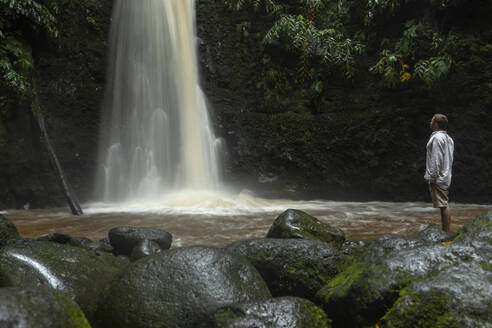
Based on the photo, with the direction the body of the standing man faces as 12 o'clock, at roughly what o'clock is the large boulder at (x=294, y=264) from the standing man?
The large boulder is roughly at 10 o'clock from the standing man.

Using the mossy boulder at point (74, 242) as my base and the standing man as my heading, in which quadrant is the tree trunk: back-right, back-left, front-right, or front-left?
back-left

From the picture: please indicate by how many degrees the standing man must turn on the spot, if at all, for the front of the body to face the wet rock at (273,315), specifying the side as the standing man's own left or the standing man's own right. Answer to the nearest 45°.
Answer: approximately 90° to the standing man's own left

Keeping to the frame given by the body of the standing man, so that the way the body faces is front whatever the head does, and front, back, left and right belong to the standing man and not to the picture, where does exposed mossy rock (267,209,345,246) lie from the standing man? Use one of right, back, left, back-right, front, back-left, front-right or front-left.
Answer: front-left

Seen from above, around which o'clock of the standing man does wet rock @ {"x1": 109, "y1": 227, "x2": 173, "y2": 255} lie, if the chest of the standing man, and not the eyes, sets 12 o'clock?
The wet rock is roughly at 11 o'clock from the standing man.

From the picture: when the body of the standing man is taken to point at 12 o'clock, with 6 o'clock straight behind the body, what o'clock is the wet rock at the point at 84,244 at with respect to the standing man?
The wet rock is roughly at 11 o'clock from the standing man.

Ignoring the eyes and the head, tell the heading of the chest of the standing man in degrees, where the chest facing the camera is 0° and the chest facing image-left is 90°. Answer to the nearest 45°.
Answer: approximately 90°

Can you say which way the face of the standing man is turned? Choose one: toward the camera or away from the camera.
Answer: away from the camera

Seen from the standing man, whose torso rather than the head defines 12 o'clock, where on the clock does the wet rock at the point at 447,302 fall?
The wet rock is roughly at 9 o'clock from the standing man.

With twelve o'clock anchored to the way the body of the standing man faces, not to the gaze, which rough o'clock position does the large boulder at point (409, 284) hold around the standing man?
The large boulder is roughly at 9 o'clock from the standing man.

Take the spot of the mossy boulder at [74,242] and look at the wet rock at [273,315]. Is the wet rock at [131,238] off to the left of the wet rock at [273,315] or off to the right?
left
